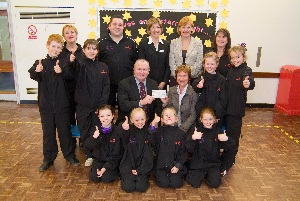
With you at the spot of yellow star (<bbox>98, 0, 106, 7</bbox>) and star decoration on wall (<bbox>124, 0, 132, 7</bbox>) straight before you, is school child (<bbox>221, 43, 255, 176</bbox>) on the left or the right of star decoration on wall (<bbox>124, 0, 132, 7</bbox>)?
right

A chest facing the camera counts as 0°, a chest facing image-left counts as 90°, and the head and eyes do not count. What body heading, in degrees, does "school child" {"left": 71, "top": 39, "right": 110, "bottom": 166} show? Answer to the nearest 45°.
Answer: approximately 0°

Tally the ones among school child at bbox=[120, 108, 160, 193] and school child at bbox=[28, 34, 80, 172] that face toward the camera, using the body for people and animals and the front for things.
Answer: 2

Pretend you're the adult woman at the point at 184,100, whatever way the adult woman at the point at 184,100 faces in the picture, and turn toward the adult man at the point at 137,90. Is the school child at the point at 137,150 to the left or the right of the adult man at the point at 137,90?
left

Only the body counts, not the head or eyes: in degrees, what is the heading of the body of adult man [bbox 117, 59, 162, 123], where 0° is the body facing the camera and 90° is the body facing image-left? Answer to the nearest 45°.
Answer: approximately 315°

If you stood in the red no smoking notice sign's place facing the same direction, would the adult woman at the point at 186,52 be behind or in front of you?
in front

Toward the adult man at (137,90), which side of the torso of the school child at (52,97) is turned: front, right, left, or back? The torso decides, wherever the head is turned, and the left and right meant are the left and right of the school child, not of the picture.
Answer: left

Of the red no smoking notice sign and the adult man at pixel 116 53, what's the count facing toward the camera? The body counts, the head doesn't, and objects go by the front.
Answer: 2

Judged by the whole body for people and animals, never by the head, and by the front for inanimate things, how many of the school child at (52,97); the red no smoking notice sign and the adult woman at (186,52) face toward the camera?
3
